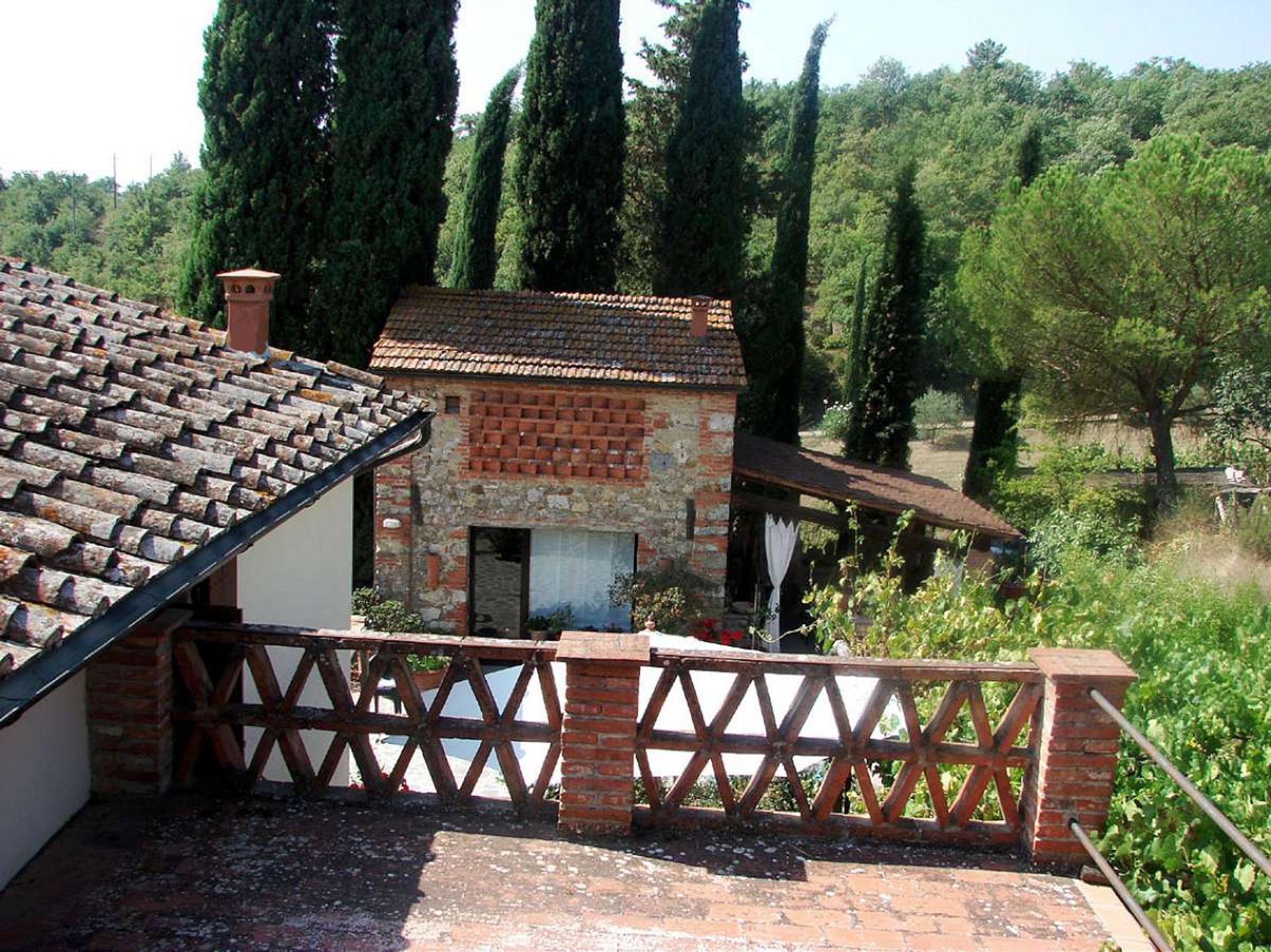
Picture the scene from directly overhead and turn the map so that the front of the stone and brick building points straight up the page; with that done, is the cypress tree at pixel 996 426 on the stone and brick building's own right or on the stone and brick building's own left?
on the stone and brick building's own left

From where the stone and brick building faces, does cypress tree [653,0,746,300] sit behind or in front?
behind

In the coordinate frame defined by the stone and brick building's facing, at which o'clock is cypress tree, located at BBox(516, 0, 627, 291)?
The cypress tree is roughly at 6 o'clock from the stone and brick building.

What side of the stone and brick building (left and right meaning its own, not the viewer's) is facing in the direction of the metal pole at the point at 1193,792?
front

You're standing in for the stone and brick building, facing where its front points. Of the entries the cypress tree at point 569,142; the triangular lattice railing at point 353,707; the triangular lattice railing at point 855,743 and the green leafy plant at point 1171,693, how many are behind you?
1

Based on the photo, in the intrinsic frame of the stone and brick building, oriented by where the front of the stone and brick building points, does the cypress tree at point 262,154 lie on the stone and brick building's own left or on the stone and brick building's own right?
on the stone and brick building's own right

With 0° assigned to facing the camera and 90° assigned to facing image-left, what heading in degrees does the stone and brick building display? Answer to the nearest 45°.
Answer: approximately 0°

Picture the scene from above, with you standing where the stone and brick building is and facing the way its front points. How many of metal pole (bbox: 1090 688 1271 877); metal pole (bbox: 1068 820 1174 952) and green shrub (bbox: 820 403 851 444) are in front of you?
2

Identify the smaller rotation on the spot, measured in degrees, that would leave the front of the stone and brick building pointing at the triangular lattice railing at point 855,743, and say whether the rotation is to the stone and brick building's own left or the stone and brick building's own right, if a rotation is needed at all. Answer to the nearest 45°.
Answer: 0° — it already faces it

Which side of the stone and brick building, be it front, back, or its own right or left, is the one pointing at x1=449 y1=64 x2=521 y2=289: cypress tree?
back

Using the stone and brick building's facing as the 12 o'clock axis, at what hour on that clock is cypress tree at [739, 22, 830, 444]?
The cypress tree is roughly at 7 o'clock from the stone and brick building.
